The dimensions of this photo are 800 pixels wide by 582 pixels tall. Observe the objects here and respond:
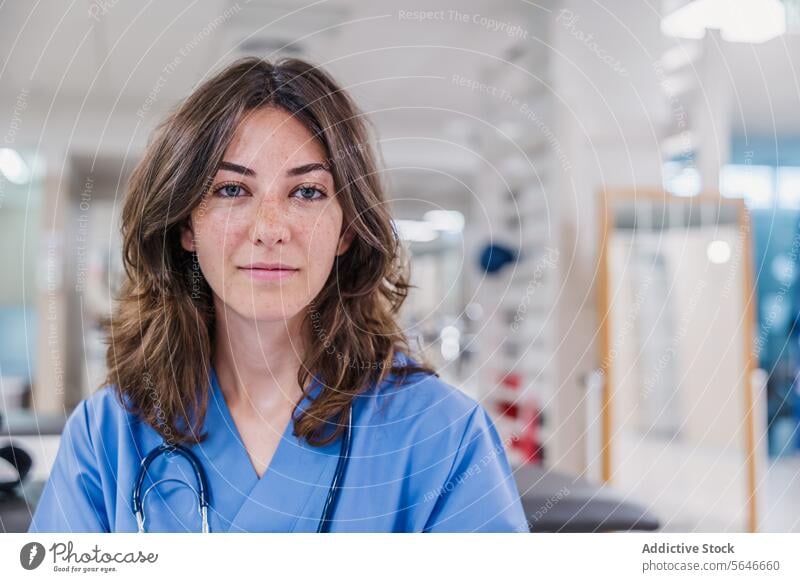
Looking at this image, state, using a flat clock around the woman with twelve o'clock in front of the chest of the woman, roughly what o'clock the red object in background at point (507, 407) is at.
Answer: The red object in background is roughly at 7 o'clock from the woman.

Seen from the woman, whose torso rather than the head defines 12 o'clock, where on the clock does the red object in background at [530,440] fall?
The red object in background is roughly at 7 o'clock from the woman.

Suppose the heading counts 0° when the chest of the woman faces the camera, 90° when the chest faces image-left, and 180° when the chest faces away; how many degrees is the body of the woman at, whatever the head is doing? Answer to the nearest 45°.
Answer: approximately 0°

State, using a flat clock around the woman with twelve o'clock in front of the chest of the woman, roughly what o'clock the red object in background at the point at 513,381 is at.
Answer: The red object in background is roughly at 7 o'clock from the woman.

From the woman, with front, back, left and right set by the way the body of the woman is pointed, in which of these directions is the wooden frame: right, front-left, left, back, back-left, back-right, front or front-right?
back-left
